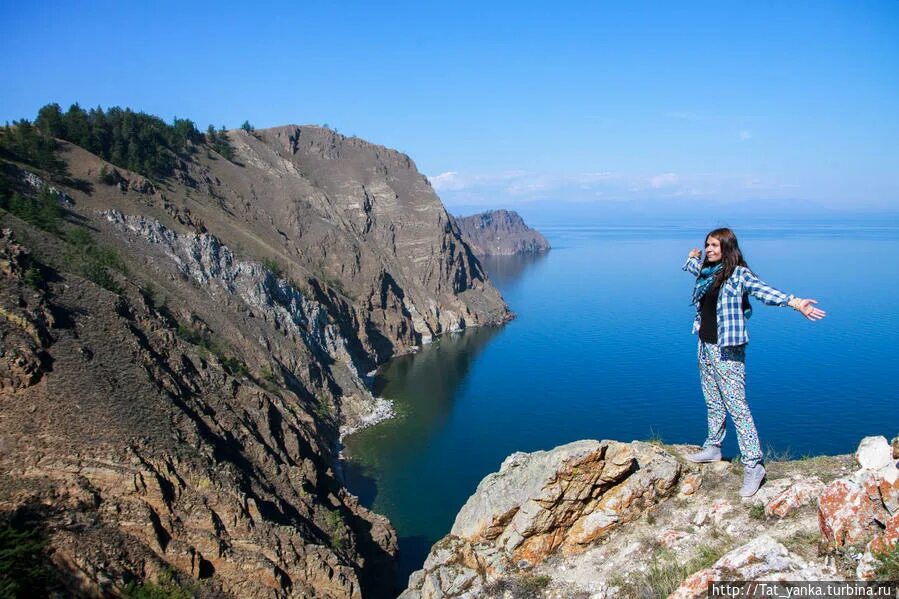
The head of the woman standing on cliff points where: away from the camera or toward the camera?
toward the camera

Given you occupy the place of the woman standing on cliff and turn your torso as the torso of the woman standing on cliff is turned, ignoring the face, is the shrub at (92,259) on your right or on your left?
on your right

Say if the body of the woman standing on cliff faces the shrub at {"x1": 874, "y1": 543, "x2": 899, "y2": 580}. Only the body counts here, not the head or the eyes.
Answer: no

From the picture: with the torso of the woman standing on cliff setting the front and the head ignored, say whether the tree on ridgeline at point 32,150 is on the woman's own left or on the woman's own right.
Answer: on the woman's own right

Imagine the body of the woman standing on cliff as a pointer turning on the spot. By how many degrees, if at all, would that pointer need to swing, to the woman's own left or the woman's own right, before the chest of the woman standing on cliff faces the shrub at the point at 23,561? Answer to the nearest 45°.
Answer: approximately 45° to the woman's own right

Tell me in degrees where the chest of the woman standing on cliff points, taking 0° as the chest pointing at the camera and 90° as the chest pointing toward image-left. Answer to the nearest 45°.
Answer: approximately 45°
